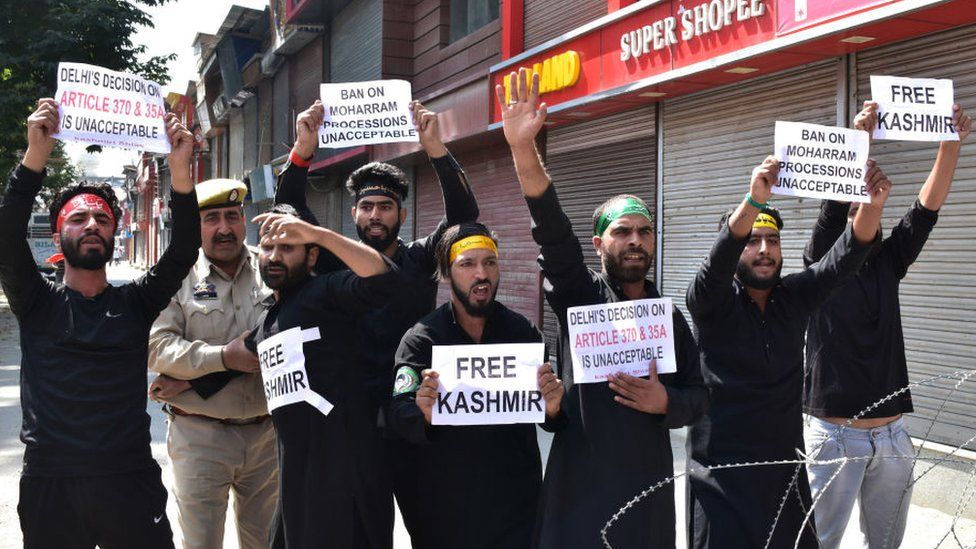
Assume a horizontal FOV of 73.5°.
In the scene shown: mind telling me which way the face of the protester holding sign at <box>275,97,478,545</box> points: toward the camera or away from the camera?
toward the camera

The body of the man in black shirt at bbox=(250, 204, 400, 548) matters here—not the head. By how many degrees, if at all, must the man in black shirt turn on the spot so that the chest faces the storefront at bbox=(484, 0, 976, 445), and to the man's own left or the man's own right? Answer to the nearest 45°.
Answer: approximately 180°

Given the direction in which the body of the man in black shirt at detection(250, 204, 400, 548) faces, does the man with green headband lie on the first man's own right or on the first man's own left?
on the first man's own left

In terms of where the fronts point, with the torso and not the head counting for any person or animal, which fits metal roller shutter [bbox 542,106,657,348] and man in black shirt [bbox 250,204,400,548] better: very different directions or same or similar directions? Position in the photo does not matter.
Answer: same or similar directions

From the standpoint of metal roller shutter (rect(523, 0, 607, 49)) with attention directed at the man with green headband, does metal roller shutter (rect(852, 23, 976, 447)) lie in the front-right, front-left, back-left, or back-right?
front-left

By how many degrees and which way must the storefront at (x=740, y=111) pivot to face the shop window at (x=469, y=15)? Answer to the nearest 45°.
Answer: approximately 90° to its right

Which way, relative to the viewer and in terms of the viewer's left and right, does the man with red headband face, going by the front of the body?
facing the viewer

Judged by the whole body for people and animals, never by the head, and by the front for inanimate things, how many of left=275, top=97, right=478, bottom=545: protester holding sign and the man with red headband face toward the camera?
2

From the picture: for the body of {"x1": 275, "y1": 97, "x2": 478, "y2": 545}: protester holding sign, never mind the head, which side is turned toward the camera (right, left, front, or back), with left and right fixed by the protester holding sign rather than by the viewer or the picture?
front

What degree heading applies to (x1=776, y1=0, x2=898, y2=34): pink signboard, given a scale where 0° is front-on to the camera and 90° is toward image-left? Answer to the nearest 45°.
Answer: approximately 45°

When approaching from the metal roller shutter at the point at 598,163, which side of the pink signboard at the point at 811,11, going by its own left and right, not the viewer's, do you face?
right

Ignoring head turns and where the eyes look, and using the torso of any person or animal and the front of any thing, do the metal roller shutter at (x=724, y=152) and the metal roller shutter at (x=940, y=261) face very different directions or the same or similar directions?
same or similar directions

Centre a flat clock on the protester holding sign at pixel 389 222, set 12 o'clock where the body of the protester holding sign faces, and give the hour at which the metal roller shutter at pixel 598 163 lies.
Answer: The metal roller shutter is roughly at 7 o'clock from the protester holding sign.

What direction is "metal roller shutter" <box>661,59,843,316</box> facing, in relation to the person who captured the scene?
facing the viewer and to the left of the viewer

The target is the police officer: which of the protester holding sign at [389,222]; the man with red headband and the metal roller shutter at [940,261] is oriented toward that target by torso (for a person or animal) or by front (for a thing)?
the metal roller shutter

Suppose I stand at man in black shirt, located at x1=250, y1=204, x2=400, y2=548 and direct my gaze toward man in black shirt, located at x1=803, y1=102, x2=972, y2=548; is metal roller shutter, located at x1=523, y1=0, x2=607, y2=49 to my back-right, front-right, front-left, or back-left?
front-left

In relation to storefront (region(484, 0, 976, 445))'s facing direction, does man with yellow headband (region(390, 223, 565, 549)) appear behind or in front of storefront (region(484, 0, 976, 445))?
in front

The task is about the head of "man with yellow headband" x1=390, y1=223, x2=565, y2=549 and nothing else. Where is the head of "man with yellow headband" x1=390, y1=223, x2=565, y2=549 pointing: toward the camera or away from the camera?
toward the camera
